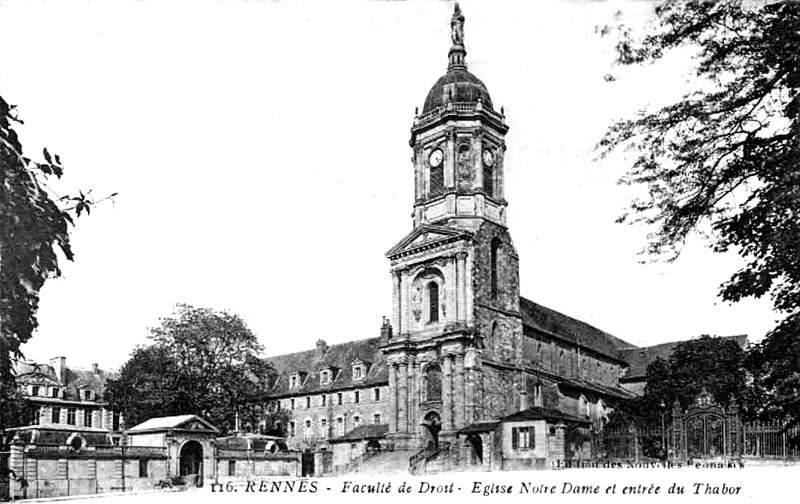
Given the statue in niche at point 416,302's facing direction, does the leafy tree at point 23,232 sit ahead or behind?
ahead

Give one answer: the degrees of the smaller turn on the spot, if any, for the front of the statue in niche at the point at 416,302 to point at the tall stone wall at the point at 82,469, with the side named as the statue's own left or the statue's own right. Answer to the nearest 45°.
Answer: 0° — it already faces it

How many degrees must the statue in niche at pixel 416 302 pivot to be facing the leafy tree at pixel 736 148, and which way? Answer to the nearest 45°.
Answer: approximately 45° to its left

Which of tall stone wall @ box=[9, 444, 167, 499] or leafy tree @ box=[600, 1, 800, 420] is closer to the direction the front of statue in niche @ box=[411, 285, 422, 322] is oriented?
the tall stone wall
